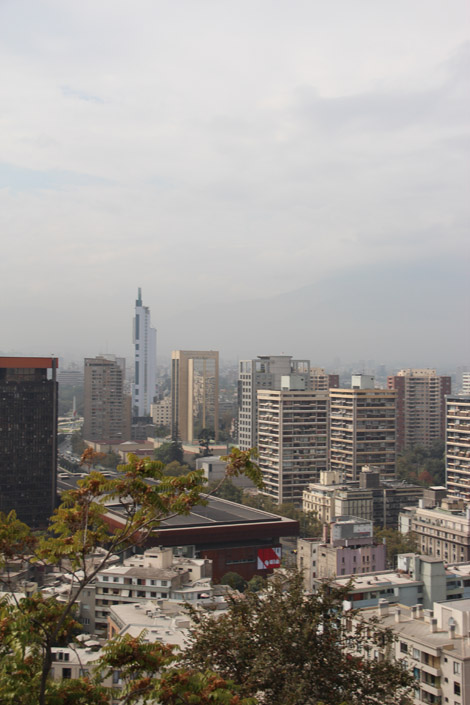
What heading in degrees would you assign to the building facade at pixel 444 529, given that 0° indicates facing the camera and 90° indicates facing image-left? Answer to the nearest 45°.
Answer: approximately 45°

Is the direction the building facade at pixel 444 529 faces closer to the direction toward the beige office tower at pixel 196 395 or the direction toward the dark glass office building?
the dark glass office building

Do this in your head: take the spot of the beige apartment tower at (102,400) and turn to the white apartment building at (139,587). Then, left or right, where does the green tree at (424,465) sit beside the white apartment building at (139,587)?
left

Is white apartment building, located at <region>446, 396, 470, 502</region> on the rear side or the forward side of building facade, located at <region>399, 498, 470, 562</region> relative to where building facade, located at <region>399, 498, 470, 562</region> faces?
on the rear side
